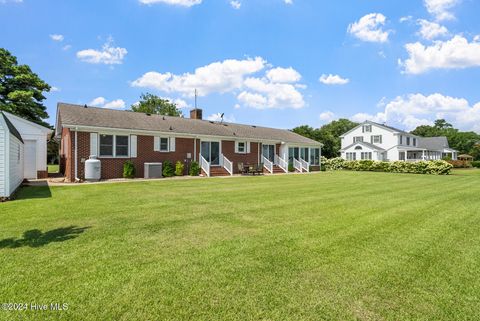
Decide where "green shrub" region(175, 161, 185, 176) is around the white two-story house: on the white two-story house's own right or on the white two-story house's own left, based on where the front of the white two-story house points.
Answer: on the white two-story house's own right

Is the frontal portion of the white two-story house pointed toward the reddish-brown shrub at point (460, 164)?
no

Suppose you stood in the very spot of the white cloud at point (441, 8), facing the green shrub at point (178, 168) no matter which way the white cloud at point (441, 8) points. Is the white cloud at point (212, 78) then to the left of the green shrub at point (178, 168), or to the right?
right

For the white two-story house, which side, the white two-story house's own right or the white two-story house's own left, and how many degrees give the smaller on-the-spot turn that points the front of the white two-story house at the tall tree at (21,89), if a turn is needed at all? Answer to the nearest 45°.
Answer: approximately 90° to the white two-story house's own right

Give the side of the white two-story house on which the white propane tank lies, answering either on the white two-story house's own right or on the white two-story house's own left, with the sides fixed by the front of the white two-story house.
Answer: on the white two-story house's own right

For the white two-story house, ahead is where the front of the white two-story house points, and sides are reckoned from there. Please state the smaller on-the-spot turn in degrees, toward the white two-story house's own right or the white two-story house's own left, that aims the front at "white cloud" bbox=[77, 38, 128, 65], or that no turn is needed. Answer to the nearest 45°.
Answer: approximately 180°
